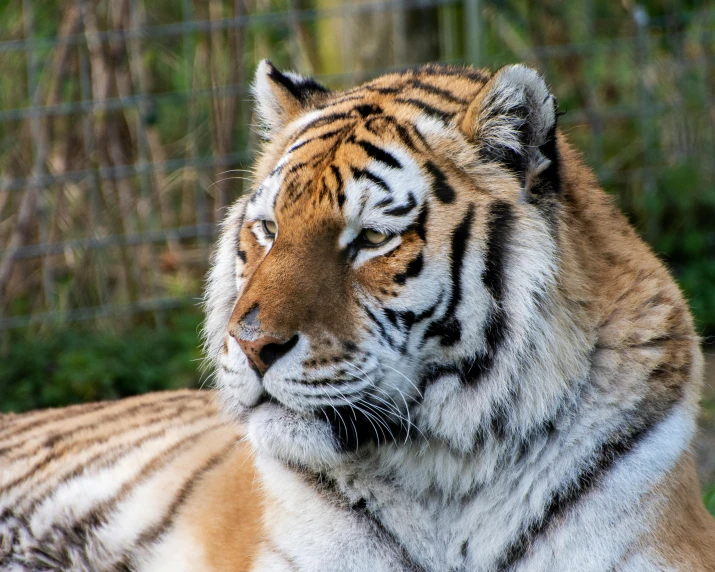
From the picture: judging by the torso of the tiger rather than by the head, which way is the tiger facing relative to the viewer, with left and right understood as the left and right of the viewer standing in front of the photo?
facing the viewer and to the right of the viewer

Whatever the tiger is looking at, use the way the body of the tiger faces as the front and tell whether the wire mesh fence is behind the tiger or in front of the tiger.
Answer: behind
